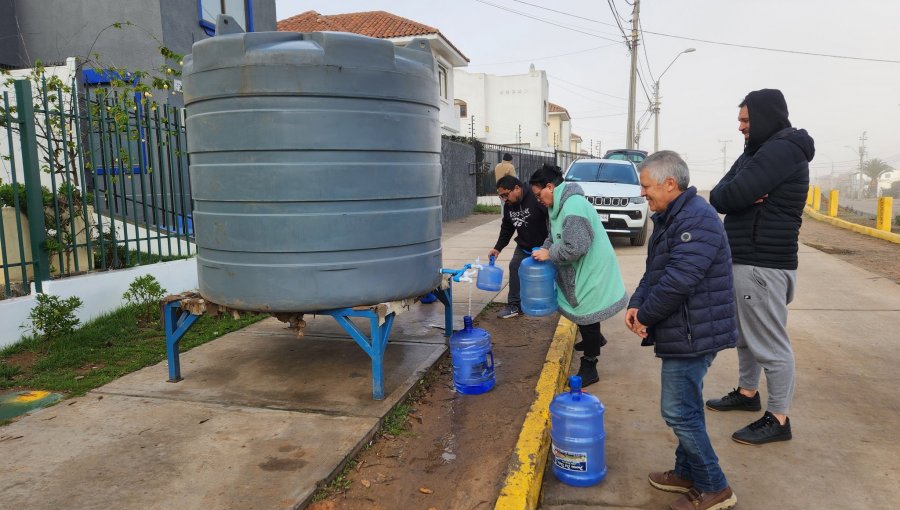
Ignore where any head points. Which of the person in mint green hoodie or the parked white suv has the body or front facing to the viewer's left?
the person in mint green hoodie

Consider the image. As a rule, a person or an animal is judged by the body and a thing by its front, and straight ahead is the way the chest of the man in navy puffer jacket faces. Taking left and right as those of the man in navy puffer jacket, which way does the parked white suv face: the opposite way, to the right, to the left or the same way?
to the left

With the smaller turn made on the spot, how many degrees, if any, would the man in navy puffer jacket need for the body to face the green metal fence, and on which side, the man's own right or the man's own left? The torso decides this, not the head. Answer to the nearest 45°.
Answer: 0° — they already face it

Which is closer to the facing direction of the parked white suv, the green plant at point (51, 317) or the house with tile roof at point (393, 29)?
the green plant

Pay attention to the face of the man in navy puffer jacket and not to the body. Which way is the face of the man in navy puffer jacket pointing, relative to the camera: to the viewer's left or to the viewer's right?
to the viewer's left

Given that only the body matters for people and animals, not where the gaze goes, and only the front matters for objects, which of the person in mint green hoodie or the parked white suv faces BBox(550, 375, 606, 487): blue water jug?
the parked white suv

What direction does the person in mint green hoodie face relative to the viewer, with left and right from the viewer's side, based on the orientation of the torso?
facing to the left of the viewer

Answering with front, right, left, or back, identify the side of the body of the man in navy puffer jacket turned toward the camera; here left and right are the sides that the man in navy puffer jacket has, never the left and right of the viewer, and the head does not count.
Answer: left

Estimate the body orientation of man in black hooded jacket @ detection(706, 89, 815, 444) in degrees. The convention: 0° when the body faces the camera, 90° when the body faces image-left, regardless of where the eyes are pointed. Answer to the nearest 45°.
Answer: approximately 90°
